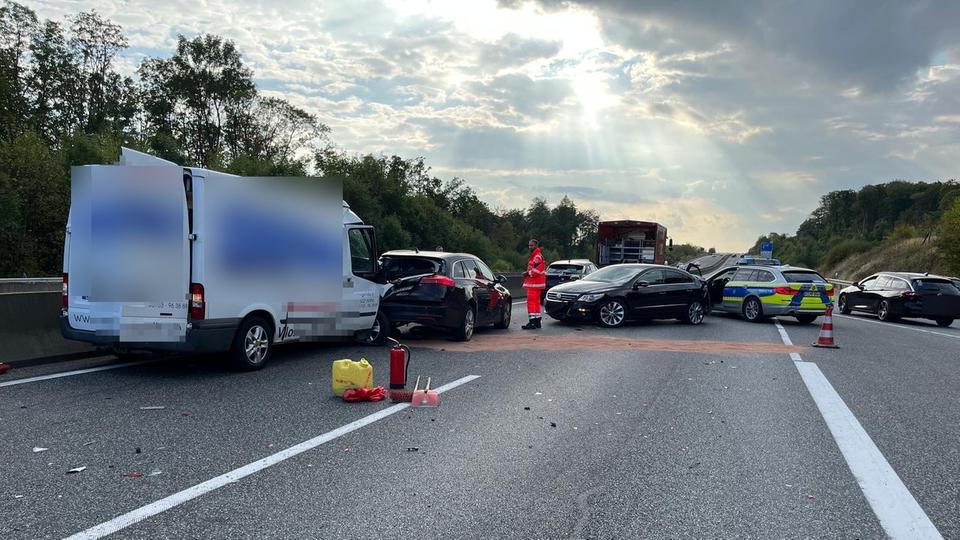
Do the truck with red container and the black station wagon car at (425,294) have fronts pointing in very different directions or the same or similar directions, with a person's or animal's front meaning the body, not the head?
same or similar directions

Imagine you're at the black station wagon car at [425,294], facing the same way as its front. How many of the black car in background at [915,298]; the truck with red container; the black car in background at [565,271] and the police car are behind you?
0

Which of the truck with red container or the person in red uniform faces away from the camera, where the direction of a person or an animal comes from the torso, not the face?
the truck with red container

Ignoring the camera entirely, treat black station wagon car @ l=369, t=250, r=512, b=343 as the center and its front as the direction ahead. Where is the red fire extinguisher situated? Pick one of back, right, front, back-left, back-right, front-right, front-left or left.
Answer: back-right

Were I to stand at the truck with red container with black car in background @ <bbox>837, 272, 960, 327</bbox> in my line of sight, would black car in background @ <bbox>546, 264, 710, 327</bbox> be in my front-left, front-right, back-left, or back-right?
front-right

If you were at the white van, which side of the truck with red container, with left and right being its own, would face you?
back

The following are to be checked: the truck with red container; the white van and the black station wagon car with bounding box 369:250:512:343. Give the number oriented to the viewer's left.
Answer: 0

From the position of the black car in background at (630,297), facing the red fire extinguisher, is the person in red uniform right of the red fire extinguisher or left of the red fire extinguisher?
right

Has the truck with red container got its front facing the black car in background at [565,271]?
no

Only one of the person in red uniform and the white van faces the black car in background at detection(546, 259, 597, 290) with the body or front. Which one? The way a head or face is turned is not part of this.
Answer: the white van

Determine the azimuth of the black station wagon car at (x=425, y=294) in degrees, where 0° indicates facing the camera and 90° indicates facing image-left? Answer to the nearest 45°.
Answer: approximately 225°

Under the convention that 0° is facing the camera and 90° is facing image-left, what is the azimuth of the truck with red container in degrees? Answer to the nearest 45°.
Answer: approximately 180°

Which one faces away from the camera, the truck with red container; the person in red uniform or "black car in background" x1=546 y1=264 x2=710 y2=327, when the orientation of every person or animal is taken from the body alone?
the truck with red container
